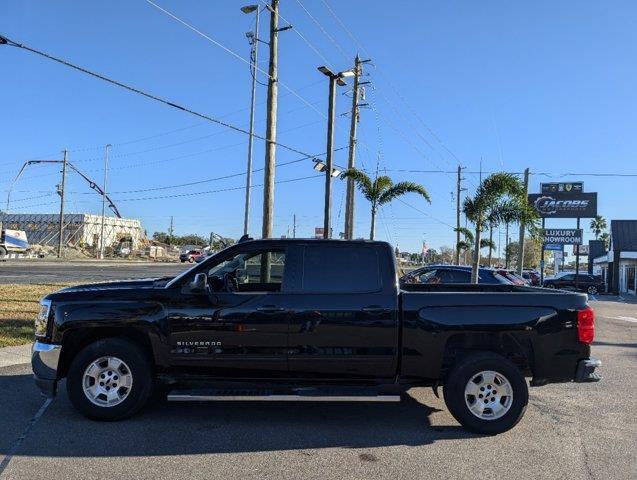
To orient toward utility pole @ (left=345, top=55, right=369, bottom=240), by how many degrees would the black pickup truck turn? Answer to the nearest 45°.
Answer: approximately 90° to its right

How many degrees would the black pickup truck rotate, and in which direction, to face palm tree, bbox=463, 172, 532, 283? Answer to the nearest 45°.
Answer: approximately 135° to its right

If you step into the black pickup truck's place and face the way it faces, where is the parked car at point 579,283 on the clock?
The parked car is roughly at 4 o'clock from the black pickup truck.

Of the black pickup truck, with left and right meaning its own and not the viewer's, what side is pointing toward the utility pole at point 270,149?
right

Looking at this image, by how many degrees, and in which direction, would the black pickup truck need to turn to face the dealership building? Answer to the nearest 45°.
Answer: approximately 135° to its right

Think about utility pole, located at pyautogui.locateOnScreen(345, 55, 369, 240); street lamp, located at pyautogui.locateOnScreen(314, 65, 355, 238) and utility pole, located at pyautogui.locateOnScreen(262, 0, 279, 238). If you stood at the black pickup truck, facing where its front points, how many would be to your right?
3

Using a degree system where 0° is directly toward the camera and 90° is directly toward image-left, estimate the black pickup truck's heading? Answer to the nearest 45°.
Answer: approximately 90°

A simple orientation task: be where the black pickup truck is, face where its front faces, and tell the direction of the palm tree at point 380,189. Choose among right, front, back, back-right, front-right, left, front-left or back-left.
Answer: right

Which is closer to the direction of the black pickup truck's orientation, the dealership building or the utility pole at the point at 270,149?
the utility pole

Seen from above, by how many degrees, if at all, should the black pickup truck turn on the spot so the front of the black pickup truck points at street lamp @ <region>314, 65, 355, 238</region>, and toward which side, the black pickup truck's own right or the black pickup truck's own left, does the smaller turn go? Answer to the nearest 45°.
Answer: approximately 90° to the black pickup truck's own right
